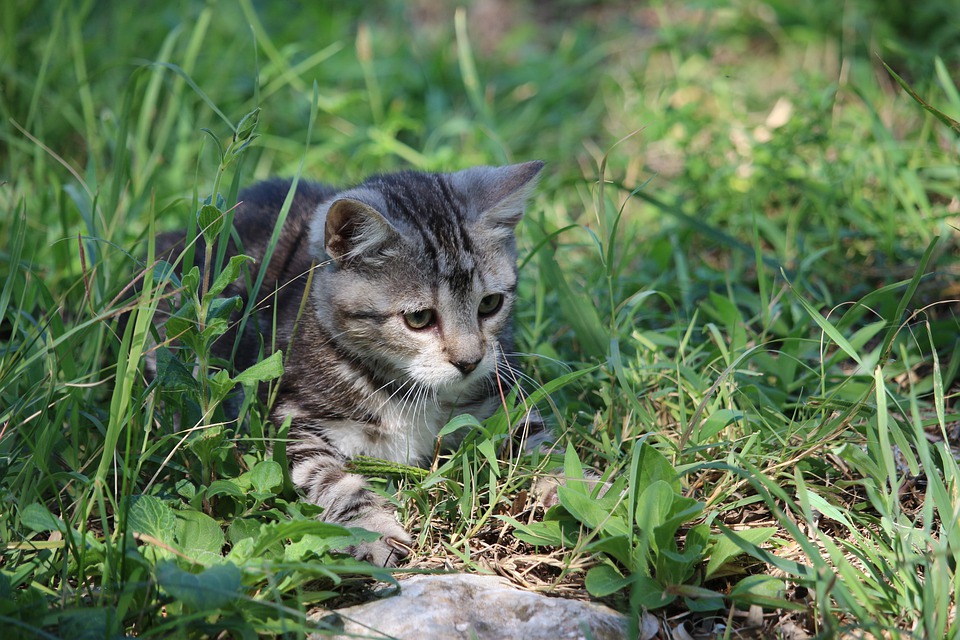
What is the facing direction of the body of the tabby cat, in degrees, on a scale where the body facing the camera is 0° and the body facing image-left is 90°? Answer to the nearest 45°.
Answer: approximately 315°

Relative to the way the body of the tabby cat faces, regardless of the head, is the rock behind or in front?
in front
